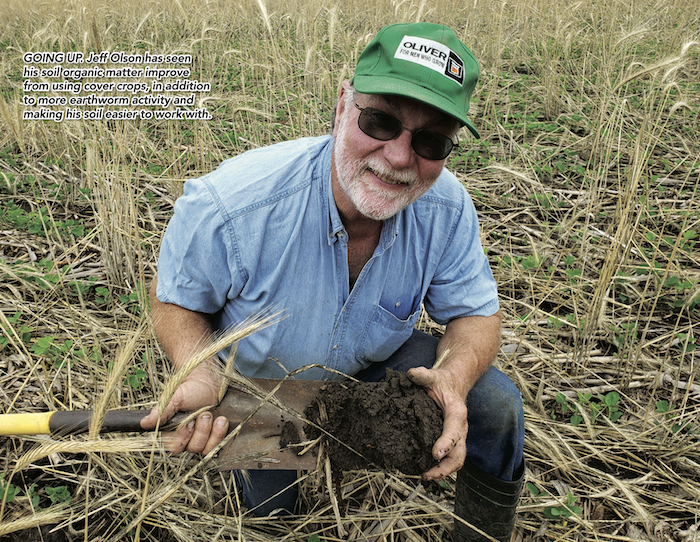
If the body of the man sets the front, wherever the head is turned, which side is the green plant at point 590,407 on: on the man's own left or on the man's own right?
on the man's own left

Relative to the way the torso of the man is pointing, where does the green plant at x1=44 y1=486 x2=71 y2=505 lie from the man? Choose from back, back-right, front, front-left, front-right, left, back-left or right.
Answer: right

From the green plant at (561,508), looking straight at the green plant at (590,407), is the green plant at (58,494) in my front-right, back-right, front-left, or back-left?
back-left

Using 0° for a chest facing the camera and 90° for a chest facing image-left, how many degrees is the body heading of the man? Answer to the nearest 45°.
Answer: approximately 0°
